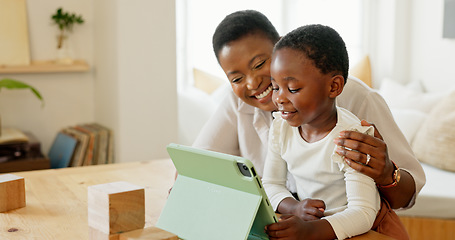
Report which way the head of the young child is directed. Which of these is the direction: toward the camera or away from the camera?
toward the camera

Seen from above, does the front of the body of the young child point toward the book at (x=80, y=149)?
no

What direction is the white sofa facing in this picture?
toward the camera

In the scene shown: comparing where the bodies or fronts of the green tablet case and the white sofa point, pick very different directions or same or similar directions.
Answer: very different directions

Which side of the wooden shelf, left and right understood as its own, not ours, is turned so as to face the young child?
front

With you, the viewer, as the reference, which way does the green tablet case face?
facing away from the viewer and to the right of the viewer

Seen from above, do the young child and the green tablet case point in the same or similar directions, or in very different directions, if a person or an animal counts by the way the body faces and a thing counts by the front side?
very different directions

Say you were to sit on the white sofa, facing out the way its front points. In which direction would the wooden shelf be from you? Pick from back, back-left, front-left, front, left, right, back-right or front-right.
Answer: right

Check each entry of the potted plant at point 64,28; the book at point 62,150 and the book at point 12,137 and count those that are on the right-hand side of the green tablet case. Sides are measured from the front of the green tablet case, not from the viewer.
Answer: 0

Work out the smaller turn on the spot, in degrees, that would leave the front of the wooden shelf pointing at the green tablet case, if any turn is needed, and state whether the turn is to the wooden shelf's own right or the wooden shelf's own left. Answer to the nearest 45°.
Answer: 0° — it already faces it

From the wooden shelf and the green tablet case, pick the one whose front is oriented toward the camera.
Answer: the wooden shelf

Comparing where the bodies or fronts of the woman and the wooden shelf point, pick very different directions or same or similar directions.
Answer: same or similar directions

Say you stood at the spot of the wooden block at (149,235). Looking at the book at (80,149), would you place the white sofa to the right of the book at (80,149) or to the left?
right

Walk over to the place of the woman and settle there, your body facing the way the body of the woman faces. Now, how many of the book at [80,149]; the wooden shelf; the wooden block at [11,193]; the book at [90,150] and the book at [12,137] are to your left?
0

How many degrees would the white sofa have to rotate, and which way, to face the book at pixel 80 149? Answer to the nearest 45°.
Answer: approximately 90° to its right

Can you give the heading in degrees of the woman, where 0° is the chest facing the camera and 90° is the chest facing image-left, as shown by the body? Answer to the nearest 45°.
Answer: approximately 0°

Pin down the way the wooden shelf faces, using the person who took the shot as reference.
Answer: facing the viewer

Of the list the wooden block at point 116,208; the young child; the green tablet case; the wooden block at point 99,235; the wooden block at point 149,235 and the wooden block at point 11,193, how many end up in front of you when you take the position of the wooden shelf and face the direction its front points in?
6

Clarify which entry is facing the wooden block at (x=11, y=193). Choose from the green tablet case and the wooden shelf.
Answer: the wooden shelf

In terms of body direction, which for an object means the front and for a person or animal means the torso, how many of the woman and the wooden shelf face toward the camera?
2
